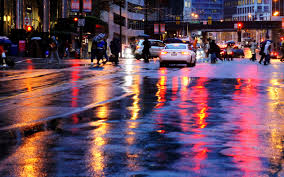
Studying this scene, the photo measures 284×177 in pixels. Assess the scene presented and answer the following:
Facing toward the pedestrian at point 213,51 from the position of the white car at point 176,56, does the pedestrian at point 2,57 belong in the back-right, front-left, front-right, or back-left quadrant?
back-left

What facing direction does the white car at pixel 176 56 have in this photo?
away from the camera

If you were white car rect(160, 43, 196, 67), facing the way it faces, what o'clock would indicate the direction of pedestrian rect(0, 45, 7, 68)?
The pedestrian is roughly at 8 o'clock from the white car.
